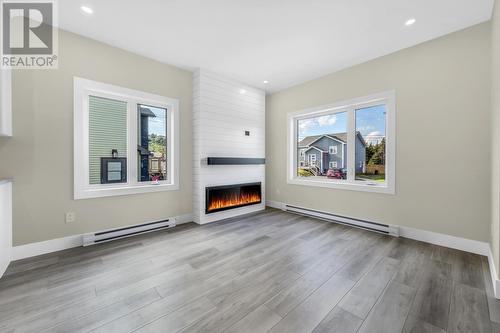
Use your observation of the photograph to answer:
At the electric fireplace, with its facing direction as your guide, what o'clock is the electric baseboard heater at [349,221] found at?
The electric baseboard heater is roughly at 11 o'clock from the electric fireplace.

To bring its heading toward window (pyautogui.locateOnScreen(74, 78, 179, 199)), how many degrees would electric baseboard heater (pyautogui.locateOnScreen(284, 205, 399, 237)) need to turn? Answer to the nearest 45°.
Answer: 0° — it already faces it

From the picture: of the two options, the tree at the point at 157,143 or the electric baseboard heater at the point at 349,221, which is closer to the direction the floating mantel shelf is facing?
the electric baseboard heater

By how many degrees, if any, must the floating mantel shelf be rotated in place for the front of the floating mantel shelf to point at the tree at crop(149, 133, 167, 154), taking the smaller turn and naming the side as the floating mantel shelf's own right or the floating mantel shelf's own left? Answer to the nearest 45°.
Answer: approximately 135° to the floating mantel shelf's own right

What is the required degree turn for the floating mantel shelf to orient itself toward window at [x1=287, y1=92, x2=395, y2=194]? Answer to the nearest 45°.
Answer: approximately 45° to its left
